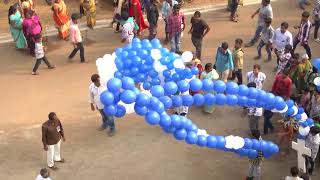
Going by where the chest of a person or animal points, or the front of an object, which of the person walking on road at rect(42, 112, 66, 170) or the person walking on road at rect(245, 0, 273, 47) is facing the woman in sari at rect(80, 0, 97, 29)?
the person walking on road at rect(245, 0, 273, 47)

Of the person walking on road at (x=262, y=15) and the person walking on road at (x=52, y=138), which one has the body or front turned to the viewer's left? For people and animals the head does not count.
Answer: the person walking on road at (x=262, y=15)

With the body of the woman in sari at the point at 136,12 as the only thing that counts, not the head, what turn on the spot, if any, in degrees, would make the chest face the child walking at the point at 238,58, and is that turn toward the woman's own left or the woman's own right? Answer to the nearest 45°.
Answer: approximately 135° to the woman's own left

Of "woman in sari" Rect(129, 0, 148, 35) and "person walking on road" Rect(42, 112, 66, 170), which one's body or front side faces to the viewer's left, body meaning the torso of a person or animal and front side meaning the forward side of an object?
the woman in sari

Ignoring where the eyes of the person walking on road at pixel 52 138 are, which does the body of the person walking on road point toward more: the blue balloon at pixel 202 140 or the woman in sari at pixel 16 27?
the blue balloon

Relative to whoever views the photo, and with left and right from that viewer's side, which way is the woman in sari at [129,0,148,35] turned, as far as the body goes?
facing to the left of the viewer

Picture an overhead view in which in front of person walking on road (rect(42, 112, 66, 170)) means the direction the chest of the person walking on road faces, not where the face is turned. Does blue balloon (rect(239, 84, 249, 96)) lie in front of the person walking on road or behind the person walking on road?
in front
